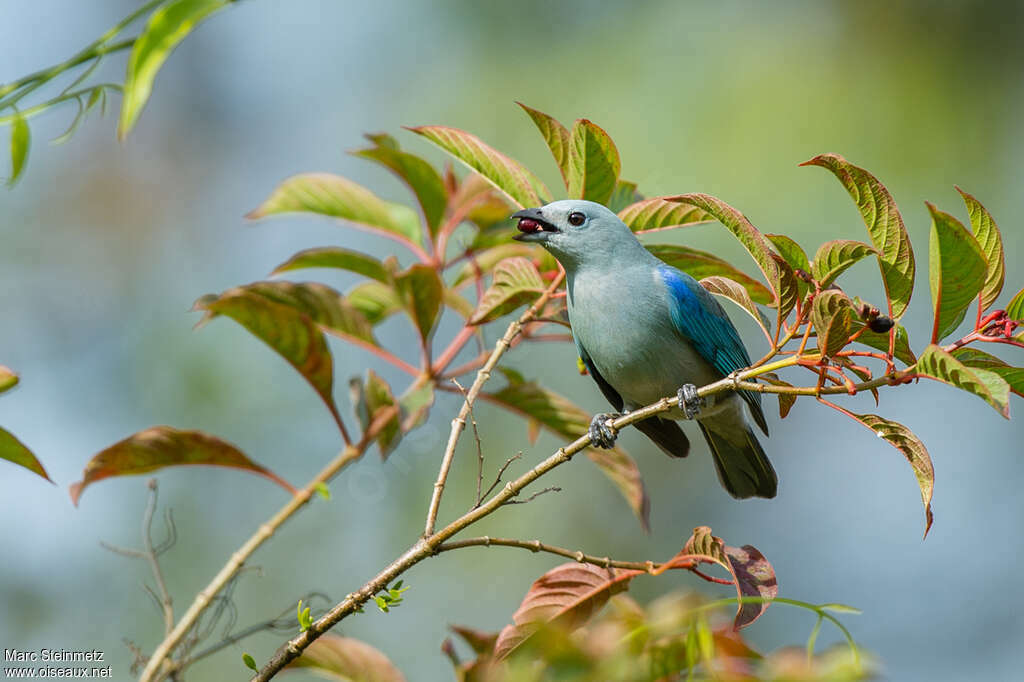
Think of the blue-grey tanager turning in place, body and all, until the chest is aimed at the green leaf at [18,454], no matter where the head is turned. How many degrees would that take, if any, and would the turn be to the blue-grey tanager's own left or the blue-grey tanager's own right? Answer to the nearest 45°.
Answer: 0° — it already faces it

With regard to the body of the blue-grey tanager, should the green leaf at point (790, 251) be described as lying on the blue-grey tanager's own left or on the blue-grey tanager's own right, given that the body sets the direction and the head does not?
on the blue-grey tanager's own left

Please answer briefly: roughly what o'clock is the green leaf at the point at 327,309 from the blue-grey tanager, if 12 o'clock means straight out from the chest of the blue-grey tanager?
The green leaf is roughly at 2 o'clock from the blue-grey tanager.

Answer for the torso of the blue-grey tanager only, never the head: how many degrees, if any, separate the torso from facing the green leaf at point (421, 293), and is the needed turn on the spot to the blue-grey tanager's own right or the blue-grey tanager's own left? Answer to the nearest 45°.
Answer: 0° — it already faces it

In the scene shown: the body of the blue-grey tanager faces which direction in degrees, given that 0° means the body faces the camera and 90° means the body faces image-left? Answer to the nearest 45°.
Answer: approximately 45°

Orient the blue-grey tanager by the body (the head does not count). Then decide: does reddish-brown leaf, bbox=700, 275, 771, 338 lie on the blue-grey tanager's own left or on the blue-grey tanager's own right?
on the blue-grey tanager's own left
